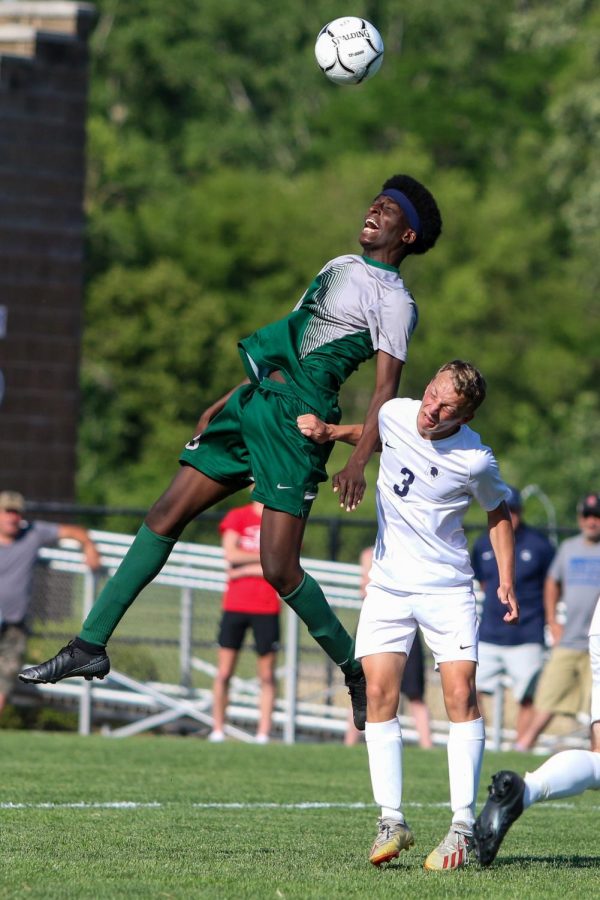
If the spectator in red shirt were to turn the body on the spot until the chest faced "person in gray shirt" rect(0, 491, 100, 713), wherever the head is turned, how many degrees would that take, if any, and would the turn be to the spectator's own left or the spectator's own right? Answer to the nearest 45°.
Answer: approximately 90° to the spectator's own right

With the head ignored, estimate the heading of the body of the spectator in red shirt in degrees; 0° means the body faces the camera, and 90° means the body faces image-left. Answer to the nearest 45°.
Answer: approximately 0°

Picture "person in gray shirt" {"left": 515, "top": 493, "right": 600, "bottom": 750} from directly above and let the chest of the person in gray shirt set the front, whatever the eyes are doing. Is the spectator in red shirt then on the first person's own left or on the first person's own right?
on the first person's own right

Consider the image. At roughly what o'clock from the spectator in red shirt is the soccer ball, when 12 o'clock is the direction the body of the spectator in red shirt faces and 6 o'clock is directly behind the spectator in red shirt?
The soccer ball is roughly at 12 o'clock from the spectator in red shirt.

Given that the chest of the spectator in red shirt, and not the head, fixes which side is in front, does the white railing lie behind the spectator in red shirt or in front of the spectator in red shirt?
behind

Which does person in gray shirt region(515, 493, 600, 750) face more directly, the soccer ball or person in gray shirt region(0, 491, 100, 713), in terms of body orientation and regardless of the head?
the soccer ball

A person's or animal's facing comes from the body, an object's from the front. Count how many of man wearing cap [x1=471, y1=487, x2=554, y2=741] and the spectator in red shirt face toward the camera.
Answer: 2
